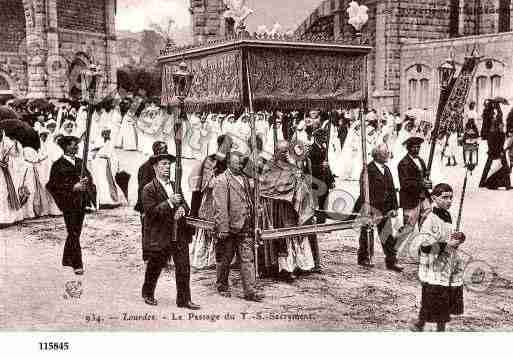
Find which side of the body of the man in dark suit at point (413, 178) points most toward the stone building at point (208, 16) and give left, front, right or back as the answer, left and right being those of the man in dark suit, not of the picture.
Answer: back

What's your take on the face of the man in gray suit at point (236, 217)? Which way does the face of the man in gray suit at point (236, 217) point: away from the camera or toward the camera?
toward the camera

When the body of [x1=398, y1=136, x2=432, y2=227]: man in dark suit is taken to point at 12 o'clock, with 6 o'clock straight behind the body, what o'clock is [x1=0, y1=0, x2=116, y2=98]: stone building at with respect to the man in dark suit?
The stone building is roughly at 6 o'clock from the man in dark suit.

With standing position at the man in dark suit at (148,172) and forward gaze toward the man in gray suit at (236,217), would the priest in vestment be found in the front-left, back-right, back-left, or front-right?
front-left

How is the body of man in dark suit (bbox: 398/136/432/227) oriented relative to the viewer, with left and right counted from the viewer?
facing the viewer and to the right of the viewer

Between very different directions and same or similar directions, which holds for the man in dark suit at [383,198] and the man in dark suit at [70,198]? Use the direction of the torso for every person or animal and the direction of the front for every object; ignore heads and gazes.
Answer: same or similar directions

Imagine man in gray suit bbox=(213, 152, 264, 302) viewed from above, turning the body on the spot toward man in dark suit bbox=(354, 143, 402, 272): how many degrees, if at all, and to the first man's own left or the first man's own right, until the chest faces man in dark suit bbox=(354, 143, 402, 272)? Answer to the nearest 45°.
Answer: approximately 90° to the first man's own left

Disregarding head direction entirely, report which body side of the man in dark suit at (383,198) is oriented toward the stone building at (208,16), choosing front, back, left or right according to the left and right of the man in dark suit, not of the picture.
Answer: back

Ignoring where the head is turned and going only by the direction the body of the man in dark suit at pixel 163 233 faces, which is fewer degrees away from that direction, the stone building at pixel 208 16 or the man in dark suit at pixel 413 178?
the man in dark suit

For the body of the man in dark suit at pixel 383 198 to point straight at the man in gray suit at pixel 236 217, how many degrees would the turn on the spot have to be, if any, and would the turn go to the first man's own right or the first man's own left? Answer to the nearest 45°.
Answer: approximately 90° to the first man's own right

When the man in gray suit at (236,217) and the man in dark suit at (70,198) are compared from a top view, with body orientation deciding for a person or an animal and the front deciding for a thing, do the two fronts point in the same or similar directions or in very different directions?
same or similar directions

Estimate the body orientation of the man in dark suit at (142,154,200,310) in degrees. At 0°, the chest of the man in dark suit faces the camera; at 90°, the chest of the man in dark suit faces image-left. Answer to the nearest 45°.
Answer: approximately 315°
